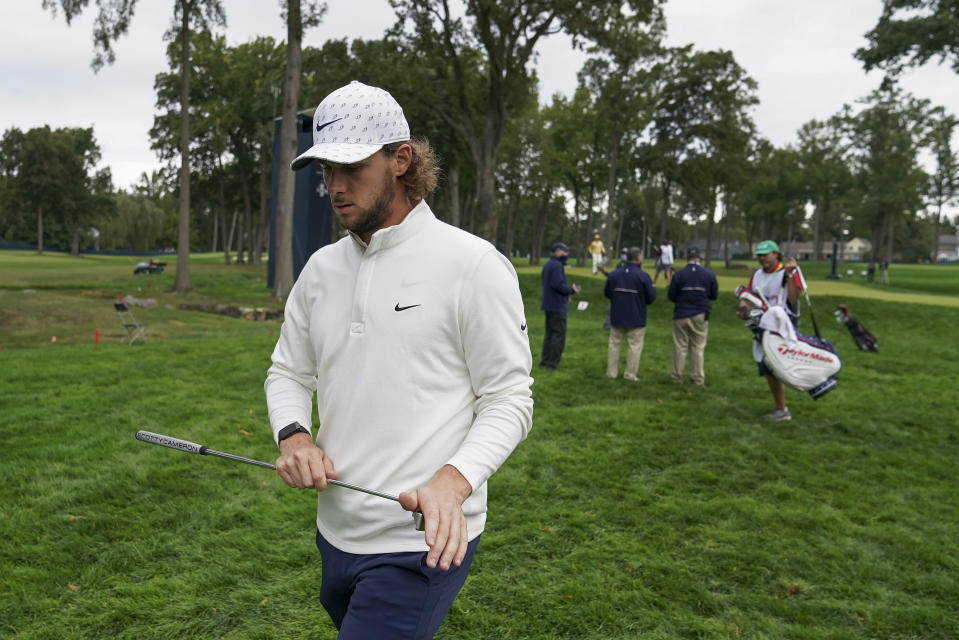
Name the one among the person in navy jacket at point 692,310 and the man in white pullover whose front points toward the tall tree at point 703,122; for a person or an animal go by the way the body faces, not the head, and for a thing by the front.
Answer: the person in navy jacket

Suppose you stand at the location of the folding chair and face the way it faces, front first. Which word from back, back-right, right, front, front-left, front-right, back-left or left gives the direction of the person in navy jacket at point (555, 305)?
front-right

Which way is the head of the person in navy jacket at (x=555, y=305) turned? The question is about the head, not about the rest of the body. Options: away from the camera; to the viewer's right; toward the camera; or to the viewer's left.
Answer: to the viewer's right

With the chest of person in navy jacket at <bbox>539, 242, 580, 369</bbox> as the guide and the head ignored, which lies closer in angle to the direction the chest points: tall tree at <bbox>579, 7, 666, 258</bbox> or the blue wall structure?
the tall tree

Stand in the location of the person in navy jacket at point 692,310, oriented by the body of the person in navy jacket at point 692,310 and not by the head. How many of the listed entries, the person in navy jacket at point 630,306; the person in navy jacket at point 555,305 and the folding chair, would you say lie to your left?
3

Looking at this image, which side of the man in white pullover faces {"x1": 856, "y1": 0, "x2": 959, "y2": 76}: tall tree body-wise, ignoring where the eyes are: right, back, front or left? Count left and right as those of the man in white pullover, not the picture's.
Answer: back

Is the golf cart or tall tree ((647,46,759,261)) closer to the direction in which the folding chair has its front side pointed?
the tall tree

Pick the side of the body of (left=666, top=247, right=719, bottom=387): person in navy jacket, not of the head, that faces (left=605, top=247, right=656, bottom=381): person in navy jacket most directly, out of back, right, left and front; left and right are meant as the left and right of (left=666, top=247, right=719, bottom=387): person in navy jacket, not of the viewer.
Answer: left

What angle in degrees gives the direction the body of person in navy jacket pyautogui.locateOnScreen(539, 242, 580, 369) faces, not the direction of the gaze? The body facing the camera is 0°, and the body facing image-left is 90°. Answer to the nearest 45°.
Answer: approximately 270°

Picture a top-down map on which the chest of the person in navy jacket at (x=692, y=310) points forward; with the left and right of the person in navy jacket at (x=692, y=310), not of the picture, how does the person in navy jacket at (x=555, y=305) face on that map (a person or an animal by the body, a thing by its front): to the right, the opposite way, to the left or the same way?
to the right

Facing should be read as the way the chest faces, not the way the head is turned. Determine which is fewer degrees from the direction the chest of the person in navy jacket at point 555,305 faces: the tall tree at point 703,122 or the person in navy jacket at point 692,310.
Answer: the person in navy jacket

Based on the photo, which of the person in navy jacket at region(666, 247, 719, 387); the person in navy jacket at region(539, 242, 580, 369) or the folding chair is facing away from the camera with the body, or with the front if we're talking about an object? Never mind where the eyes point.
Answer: the person in navy jacket at region(666, 247, 719, 387)

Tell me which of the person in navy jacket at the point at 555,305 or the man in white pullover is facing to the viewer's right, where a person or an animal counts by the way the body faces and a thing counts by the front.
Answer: the person in navy jacket

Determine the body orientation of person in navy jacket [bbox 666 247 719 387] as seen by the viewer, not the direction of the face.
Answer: away from the camera
